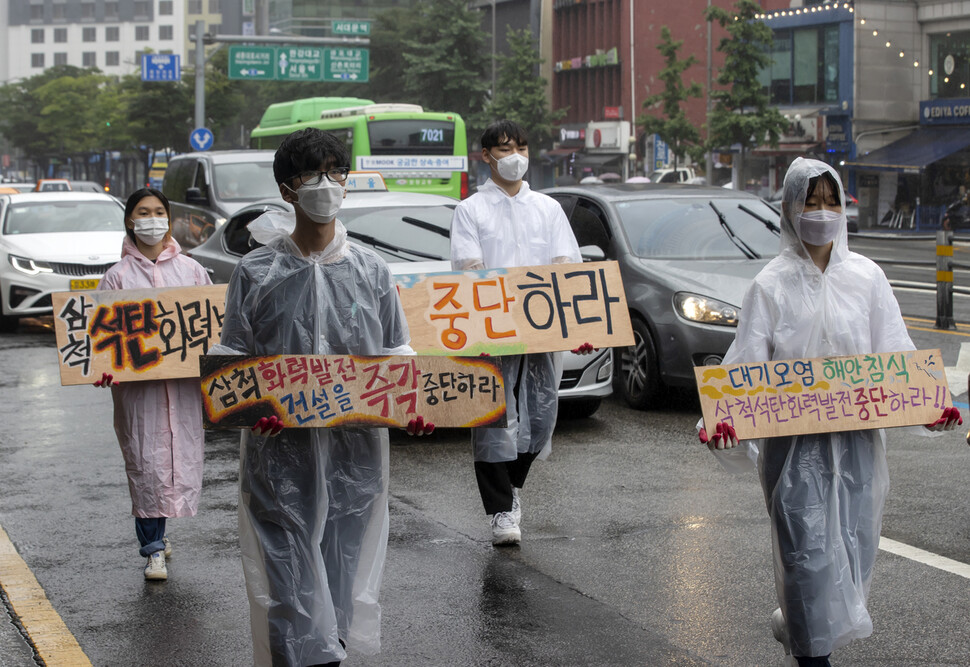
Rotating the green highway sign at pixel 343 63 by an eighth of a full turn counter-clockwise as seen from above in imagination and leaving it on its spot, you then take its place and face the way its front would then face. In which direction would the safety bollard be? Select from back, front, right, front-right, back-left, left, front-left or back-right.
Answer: front-right

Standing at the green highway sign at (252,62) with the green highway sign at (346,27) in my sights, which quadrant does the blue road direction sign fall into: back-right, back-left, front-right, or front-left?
back-right

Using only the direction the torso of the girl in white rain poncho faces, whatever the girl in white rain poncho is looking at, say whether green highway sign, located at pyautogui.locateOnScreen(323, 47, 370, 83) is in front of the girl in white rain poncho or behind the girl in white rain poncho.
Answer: behind

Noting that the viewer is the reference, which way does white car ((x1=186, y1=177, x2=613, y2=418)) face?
facing the viewer and to the right of the viewer

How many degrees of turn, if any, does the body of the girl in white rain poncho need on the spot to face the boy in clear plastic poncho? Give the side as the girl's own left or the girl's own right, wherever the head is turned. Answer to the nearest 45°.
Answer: approximately 90° to the girl's own right

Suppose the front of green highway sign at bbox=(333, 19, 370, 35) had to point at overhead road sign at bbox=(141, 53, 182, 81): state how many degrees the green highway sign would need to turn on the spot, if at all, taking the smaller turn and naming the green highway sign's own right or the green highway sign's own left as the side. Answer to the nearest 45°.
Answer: approximately 45° to the green highway sign's own right
